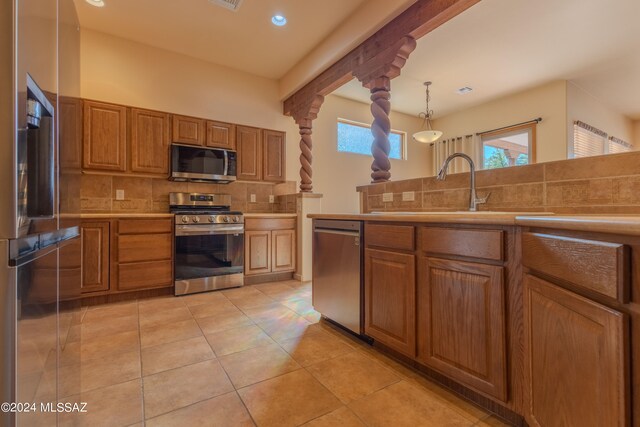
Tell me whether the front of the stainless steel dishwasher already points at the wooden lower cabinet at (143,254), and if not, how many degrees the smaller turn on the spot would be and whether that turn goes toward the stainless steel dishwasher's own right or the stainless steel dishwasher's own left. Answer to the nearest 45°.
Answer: approximately 45° to the stainless steel dishwasher's own right

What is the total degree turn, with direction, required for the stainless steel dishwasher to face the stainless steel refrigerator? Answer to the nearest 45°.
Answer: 0° — it already faces it

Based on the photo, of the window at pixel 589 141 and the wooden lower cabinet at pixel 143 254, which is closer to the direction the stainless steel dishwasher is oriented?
the wooden lower cabinet

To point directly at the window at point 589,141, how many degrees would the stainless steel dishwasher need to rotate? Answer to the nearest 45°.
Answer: approximately 180°

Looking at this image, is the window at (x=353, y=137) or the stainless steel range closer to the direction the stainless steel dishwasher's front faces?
the stainless steel range

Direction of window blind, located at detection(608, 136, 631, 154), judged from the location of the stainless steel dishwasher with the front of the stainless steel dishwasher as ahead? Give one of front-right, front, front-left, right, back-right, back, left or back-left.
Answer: back

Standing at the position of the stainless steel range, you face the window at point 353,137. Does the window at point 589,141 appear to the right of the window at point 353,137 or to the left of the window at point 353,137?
right

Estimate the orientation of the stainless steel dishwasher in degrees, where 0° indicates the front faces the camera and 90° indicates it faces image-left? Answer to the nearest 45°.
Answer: approximately 45°

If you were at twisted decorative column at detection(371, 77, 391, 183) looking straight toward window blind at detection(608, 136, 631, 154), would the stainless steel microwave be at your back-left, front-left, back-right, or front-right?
back-left
